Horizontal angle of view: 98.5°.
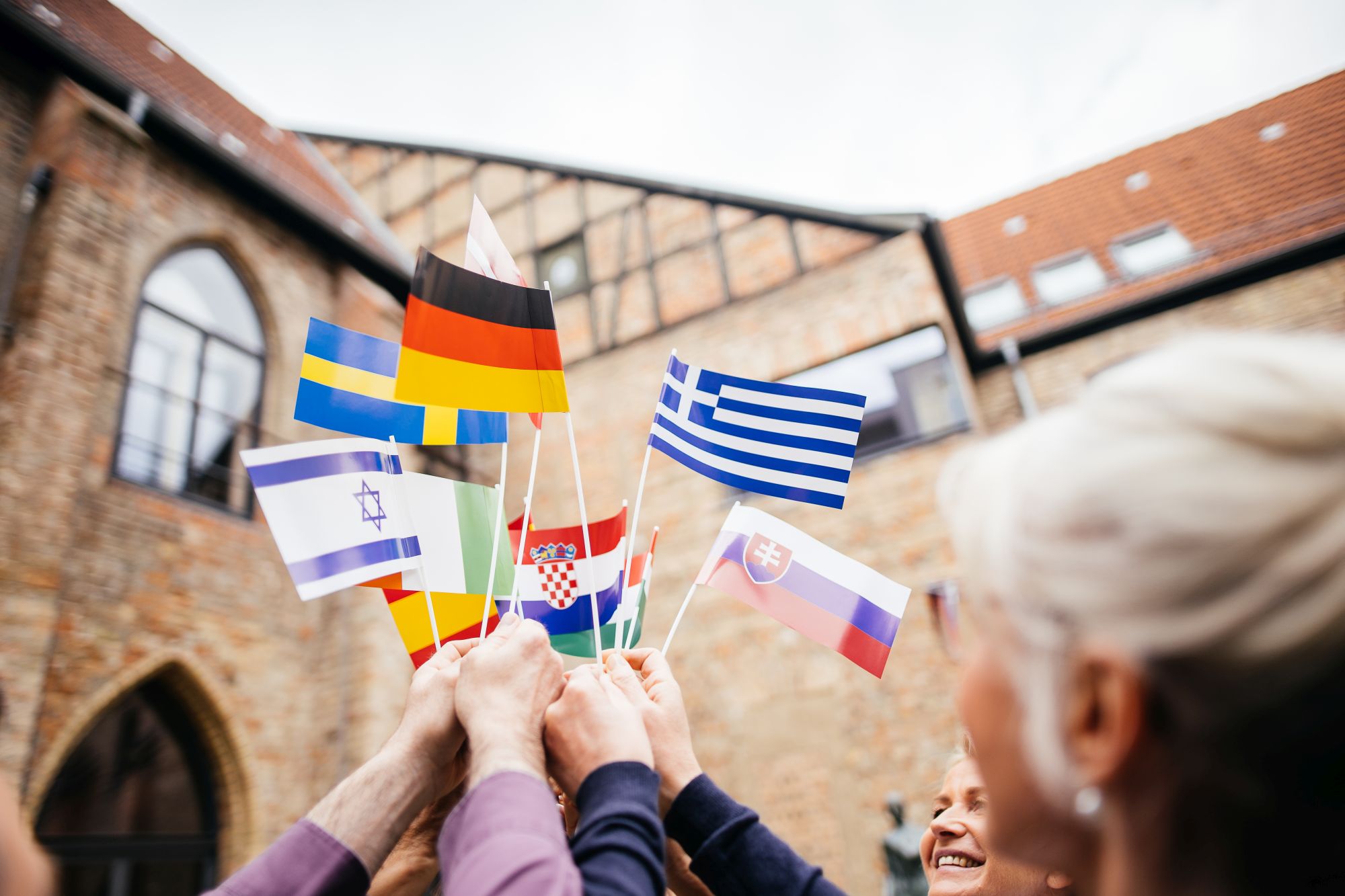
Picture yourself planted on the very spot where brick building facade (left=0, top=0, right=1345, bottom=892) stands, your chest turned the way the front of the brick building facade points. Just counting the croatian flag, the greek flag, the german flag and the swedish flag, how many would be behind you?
0

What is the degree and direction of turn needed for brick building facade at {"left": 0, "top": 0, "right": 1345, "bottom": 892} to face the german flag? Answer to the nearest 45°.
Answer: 0° — it already faces it

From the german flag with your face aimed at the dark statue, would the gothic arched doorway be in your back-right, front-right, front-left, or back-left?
front-left

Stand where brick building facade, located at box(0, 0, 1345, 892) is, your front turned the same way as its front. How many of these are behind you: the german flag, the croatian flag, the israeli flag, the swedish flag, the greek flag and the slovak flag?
0

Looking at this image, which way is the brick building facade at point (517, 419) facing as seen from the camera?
toward the camera

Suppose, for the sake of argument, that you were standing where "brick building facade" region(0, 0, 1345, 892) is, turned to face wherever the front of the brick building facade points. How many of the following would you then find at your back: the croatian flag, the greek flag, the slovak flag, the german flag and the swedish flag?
0

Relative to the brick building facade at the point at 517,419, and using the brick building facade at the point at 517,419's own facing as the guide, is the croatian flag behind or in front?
in front

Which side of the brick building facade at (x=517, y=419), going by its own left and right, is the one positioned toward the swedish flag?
front

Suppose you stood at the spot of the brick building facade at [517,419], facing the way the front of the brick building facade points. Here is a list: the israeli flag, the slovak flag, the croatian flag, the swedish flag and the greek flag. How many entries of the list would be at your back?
0

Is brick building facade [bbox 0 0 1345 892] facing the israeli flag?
yes
